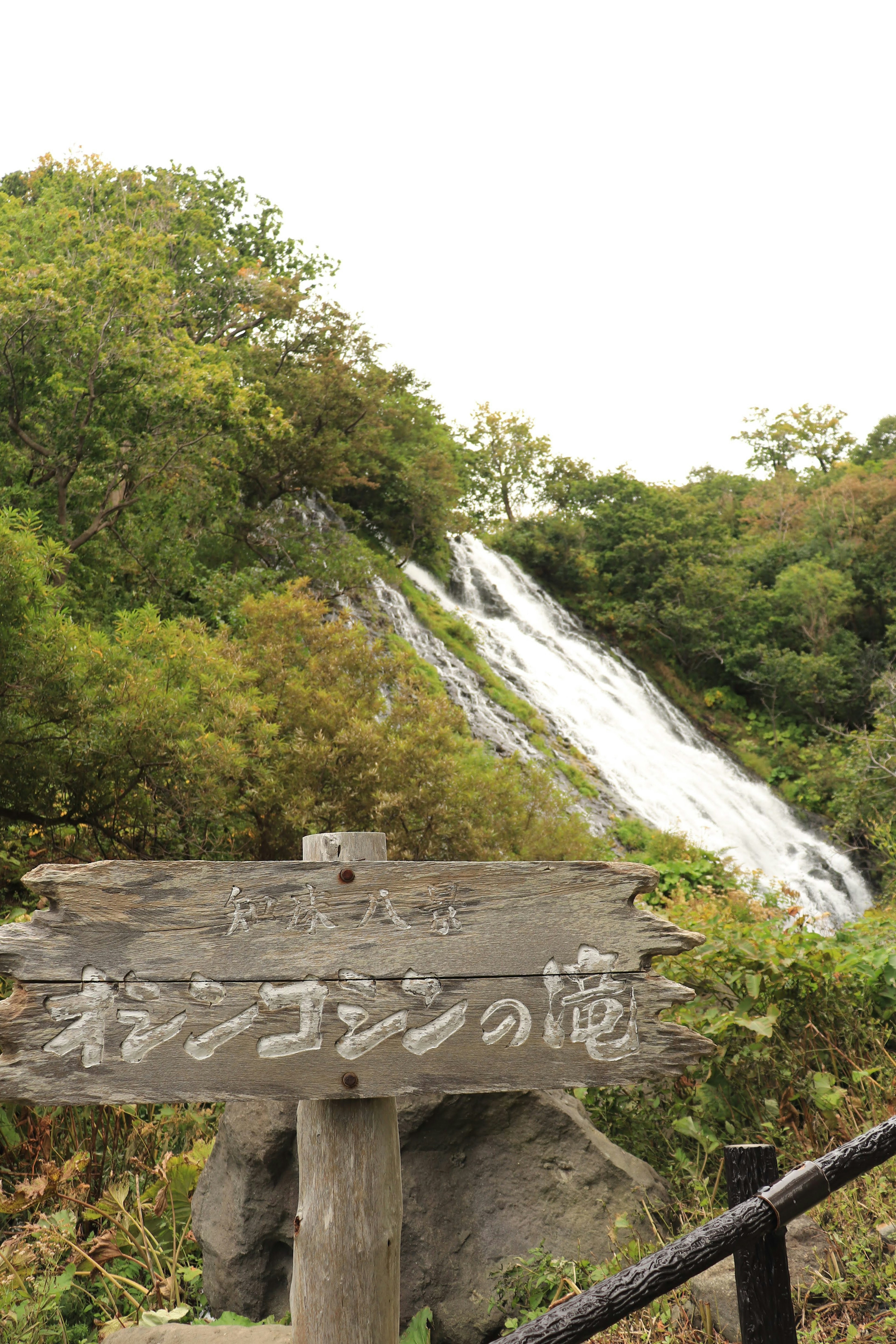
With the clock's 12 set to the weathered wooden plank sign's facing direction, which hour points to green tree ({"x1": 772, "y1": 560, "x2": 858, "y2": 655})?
The green tree is roughly at 7 o'clock from the weathered wooden plank sign.

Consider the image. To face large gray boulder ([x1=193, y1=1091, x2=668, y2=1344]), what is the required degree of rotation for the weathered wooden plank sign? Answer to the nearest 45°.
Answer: approximately 180°

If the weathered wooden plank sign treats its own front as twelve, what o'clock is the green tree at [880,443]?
The green tree is roughly at 7 o'clock from the weathered wooden plank sign.

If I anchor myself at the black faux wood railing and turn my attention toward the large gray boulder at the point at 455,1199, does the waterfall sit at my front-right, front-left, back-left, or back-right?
front-right

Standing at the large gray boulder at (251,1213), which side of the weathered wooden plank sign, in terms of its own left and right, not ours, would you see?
back

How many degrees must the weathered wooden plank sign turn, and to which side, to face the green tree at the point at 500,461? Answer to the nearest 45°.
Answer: approximately 180°

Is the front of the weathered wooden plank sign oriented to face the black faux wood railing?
no

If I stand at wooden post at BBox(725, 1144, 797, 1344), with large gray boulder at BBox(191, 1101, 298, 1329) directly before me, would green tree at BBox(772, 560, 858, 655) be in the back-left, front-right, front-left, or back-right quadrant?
front-right

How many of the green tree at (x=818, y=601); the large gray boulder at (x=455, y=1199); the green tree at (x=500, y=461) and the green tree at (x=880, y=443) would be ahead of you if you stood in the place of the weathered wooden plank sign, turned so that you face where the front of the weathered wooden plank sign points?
0

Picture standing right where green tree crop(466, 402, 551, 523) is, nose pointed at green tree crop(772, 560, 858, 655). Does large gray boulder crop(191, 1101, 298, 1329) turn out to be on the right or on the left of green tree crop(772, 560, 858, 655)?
right

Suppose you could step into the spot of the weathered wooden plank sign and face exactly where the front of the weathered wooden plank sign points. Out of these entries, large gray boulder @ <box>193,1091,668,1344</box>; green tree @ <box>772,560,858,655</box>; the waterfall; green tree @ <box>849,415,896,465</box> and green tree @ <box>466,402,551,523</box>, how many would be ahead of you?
0

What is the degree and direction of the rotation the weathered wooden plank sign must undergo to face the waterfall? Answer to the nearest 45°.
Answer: approximately 180°

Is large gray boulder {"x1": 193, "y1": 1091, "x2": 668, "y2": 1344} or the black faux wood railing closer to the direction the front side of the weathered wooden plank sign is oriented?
the black faux wood railing

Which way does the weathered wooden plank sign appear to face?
toward the camera
